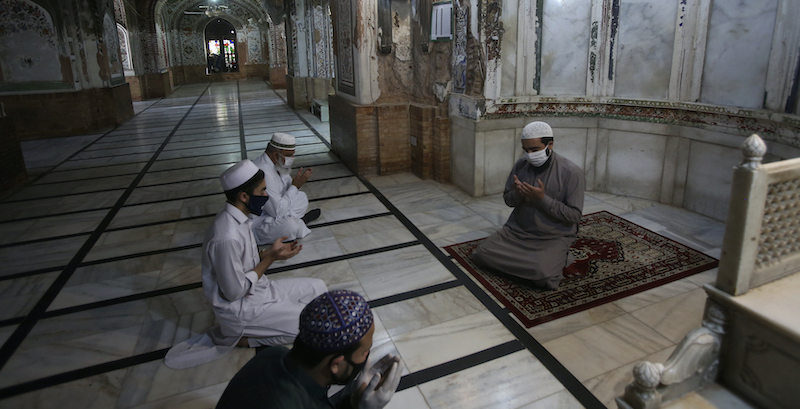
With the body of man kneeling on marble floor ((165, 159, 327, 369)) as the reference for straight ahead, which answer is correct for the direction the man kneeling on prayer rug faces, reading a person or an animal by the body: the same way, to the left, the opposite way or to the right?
the opposite way

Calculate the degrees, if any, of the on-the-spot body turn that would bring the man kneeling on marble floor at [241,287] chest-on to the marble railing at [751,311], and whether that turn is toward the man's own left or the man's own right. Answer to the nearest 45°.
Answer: approximately 45° to the man's own right

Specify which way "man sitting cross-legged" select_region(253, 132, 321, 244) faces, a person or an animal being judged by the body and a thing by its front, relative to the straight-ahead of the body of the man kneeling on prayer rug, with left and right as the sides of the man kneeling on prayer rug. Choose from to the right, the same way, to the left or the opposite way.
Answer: the opposite way

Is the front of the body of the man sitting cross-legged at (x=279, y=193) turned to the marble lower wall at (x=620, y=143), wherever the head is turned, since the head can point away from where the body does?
yes

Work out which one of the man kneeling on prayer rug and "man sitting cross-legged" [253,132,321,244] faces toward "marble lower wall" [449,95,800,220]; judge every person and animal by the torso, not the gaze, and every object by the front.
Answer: the man sitting cross-legged

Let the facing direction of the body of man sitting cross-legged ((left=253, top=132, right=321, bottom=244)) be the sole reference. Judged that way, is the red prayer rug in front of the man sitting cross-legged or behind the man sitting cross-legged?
in front

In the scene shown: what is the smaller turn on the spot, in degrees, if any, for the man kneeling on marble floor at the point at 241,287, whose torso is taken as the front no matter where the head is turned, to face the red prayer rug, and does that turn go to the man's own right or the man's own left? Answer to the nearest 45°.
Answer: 0° — they already face it

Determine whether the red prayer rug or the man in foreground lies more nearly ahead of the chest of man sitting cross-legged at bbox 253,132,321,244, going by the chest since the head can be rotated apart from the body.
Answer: the red prayer rug

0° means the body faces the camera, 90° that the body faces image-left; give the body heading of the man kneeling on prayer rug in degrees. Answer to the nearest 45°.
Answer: approximately 45°

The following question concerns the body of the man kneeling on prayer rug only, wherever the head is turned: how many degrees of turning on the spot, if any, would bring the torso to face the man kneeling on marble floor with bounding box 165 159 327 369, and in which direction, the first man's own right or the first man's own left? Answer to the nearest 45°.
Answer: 0° — they already face them

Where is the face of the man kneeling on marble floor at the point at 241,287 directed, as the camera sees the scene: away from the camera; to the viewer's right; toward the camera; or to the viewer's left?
to the viewer's right

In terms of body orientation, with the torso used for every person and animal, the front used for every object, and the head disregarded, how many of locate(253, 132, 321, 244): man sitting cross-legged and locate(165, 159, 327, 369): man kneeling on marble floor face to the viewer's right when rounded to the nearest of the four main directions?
2

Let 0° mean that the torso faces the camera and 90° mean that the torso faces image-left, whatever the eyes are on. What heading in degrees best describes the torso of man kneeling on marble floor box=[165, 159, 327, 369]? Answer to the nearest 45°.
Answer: approximately 270°

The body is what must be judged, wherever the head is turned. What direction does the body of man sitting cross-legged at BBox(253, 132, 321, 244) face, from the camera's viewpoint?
to the viewer's right
